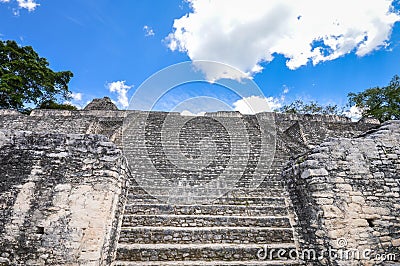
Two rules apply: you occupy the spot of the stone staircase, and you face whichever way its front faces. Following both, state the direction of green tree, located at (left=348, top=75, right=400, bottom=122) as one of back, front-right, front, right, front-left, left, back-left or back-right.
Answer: back-left

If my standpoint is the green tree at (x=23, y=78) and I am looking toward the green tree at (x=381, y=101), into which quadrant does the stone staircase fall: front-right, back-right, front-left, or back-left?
front-right

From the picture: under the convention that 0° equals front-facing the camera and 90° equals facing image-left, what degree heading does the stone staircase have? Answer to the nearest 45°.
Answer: approximately 0°

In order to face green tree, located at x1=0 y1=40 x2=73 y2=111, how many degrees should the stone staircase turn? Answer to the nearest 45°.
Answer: approximately 135° to its right
